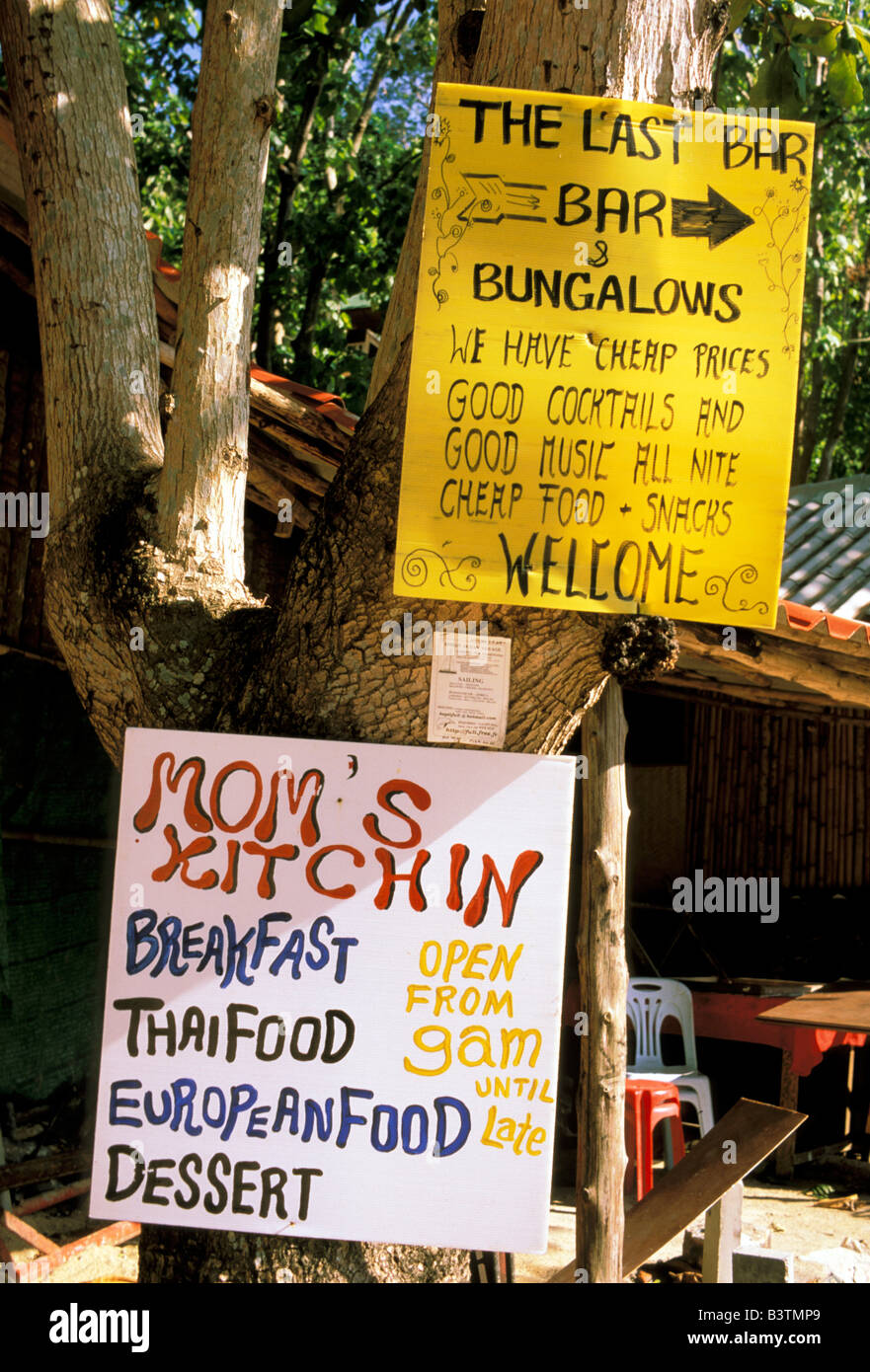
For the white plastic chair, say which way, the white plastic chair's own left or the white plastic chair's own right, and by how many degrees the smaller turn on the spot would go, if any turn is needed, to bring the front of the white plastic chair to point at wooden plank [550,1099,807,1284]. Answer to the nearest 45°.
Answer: approximately 45° to the white plastic chair's own right

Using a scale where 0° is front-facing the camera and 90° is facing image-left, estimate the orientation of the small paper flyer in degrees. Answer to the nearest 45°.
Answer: approximately 0°

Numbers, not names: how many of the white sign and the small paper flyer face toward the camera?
2

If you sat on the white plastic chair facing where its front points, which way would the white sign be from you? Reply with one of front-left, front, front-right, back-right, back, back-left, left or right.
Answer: front-right

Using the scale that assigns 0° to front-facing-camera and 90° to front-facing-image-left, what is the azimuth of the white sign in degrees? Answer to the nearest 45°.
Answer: approximately 0°

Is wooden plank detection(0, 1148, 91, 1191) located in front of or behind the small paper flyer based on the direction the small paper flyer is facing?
behind

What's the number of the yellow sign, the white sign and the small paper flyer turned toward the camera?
3

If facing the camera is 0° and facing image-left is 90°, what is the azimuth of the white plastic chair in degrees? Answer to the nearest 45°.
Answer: approximately 315°

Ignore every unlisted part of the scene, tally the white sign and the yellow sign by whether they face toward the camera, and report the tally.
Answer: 2
